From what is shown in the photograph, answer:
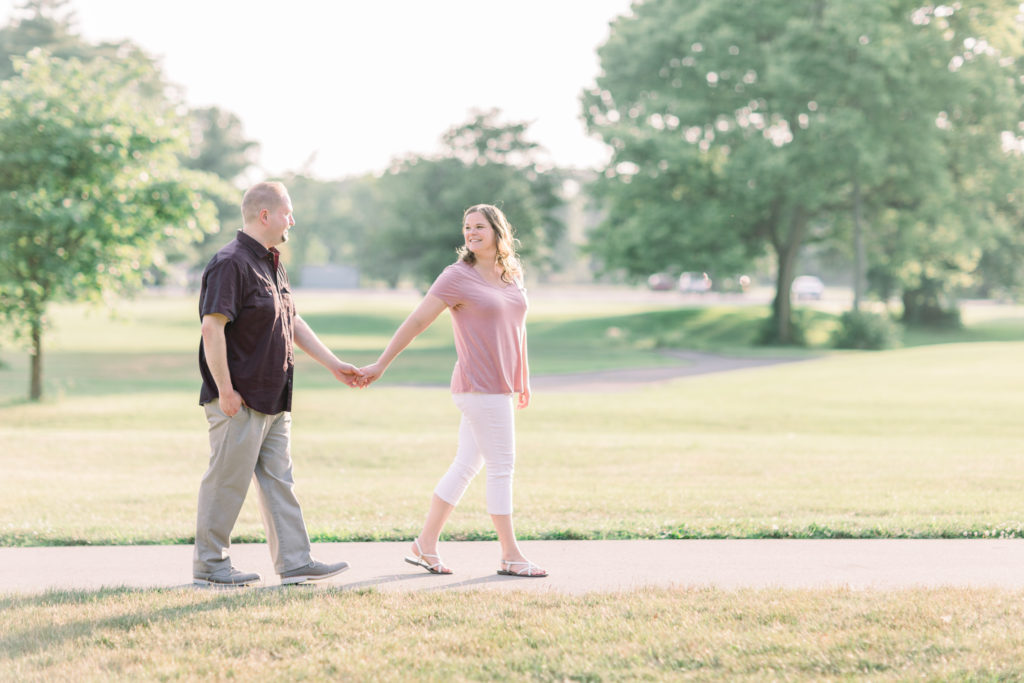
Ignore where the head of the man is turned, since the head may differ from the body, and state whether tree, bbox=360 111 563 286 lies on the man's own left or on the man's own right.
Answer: on the man's own left

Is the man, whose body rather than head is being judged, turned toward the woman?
yes

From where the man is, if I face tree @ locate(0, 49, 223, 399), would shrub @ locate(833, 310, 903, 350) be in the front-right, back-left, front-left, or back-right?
front-right

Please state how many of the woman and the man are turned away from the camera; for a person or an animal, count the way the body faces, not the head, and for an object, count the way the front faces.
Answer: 0

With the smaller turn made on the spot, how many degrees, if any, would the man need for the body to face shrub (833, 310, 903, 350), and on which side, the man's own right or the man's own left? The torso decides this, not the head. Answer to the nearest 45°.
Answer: approximately 45° to the man's own left

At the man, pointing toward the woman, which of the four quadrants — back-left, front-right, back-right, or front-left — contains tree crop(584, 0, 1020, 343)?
front-left

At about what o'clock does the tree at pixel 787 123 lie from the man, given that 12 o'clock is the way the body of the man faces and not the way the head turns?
The tree is roughly at 10 o'clock from the man.

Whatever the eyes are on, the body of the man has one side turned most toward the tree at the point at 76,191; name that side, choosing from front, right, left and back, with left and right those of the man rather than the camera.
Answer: left

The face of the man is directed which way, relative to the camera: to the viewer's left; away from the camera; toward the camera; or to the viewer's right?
to the viewer's right

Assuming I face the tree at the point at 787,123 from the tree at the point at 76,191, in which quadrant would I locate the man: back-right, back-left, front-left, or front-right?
back-right

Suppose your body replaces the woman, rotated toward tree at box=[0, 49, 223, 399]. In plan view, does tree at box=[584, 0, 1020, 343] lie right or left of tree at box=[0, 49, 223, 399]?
right

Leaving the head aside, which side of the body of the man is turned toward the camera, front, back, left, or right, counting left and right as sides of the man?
right
